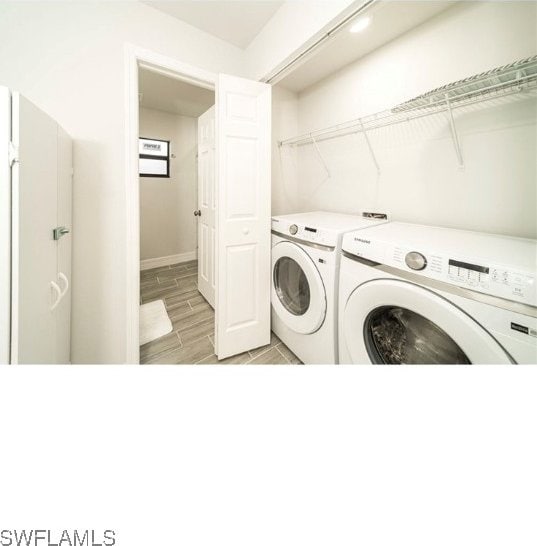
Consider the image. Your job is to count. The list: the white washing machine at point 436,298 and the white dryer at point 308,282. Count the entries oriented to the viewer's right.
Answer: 0

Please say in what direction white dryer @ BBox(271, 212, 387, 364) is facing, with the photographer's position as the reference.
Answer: facing the viewer and to the left of the viewer
